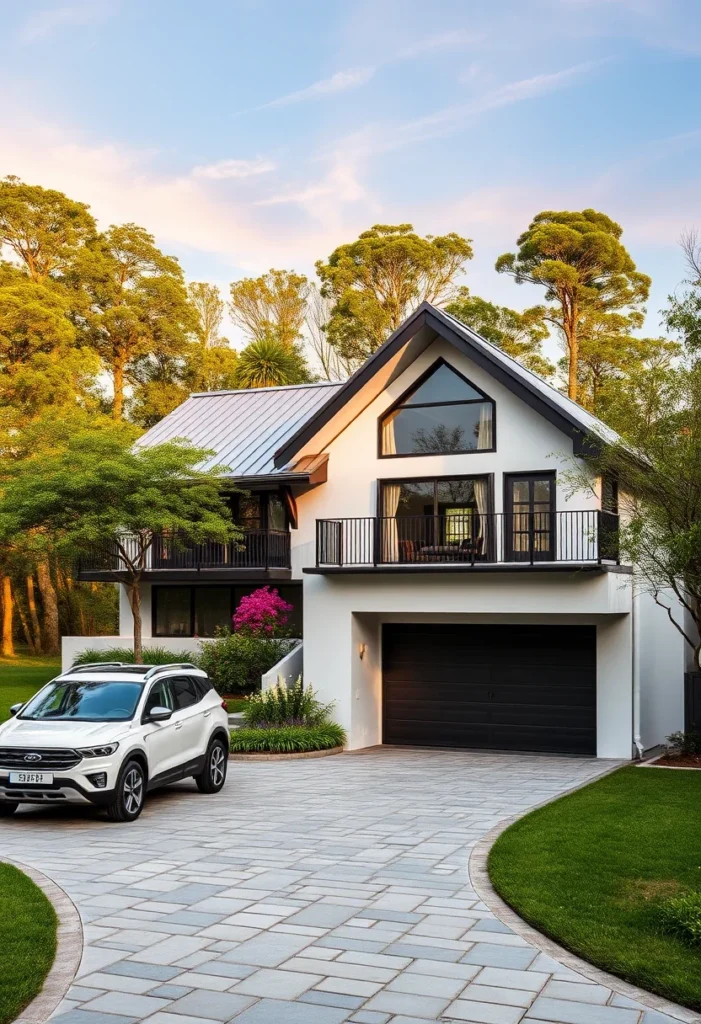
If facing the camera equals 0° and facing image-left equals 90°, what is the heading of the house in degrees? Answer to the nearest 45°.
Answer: approximately 0°

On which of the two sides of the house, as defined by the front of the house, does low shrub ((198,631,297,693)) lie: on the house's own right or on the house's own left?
on the house's own right

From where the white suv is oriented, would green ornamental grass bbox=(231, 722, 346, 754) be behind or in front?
behind

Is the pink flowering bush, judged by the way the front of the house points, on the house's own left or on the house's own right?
on the house's own right

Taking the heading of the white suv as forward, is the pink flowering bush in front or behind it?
behind

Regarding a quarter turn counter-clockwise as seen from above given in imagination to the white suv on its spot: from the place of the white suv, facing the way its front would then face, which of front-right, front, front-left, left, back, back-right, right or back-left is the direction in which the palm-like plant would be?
back-left
